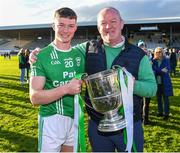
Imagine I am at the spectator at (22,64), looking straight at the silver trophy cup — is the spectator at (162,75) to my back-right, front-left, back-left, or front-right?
front-left

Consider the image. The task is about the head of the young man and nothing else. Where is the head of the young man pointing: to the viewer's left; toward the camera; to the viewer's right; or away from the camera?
toward the camera

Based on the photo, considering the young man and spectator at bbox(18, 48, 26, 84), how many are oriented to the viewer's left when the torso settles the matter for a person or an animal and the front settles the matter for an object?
0

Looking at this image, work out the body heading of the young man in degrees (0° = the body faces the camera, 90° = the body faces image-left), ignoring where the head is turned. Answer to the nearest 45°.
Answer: approximately 315°

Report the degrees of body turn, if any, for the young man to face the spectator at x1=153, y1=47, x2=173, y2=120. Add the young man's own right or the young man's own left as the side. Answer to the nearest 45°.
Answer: approximately 90° to the young man's own left
